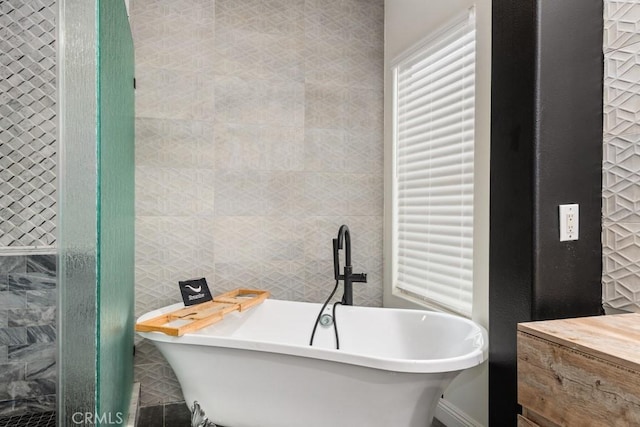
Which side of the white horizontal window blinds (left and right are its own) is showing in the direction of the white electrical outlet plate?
left

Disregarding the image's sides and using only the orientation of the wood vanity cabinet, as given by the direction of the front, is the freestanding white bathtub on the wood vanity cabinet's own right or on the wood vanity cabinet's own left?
on the wood vanity cabinet's own right

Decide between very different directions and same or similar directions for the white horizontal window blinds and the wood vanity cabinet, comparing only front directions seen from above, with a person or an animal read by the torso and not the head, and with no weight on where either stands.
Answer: same or similar directions

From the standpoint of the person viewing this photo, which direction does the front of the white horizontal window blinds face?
facing the viewer and to the left of the viewer

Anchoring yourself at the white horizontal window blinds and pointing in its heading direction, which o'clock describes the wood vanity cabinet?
The wood vanity cabinet is roughly at 10 o'clock from the white horizontal window blinds.

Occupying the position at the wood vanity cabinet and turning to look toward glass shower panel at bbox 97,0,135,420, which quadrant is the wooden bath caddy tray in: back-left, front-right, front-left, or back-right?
front-right

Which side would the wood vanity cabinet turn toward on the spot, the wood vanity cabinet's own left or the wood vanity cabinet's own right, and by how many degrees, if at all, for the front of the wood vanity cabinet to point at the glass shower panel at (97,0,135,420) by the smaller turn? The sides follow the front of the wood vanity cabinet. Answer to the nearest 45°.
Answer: approximately 45° to the wood vanity cabinet's own right

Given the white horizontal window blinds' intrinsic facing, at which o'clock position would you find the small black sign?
The small black sign is roughly at 1 o'clock from the white horizontal window blinds.

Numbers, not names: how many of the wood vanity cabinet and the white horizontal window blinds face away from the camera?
0

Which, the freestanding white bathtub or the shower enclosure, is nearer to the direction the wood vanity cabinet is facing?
the shower enclosure

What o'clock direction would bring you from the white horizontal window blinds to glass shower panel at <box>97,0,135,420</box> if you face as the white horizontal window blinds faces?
The glass shower panel is roughly at 12 o'clock from the white horizontal window blinds.

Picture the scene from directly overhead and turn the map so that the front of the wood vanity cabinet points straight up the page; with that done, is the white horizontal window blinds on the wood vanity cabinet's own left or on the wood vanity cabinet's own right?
on the wood vanity cabinet's own right
